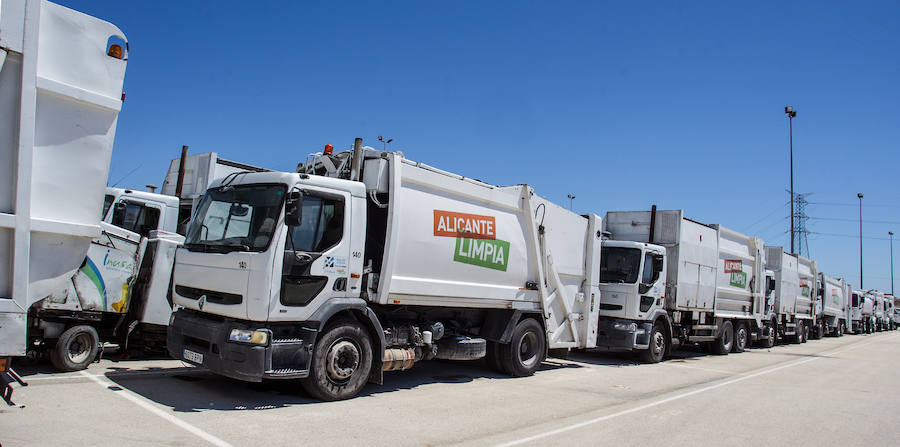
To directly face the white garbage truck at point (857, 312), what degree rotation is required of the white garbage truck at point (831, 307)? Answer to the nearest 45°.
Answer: approximately 135° to its right

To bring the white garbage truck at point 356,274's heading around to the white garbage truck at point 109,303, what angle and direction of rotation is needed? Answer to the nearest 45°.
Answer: approximately 45° to its right

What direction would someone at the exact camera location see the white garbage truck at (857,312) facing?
facing the viewer and to the left of the viewer

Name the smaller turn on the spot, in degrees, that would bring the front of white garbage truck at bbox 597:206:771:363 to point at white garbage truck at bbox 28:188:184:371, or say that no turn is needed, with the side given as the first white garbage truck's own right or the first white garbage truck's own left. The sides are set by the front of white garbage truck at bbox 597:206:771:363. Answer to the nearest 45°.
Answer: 0° — it already faces it

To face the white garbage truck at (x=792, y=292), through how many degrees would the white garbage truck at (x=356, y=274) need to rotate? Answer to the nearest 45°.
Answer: approximately 180°

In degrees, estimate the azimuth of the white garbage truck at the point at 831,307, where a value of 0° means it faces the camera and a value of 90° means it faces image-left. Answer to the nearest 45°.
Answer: approximately 45°

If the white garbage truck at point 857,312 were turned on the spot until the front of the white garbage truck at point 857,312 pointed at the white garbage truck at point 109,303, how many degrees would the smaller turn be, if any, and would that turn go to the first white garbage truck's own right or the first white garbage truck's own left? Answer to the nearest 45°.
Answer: approximately 45° to the first white garbage truck's own left

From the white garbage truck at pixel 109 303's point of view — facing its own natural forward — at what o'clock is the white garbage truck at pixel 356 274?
the white garbage truck at pixel 356 274 is roughly at 9 o'clock from the white garbage truck at pixel 109 303.

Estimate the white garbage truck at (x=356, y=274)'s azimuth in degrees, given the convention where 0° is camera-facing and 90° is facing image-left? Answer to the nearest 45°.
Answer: approximately 45°
